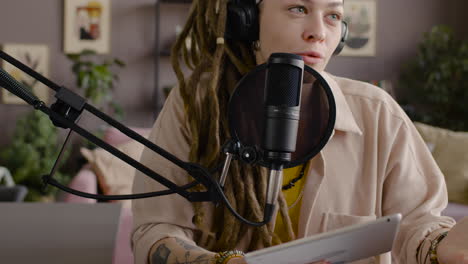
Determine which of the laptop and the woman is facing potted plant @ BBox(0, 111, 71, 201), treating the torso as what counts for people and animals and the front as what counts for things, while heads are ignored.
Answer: the laptop

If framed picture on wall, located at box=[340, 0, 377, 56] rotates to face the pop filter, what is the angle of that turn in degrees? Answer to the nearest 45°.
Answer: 0° — it already faces it

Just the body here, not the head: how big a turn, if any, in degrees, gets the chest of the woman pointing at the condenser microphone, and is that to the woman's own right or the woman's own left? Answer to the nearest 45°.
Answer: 0° — they already face it

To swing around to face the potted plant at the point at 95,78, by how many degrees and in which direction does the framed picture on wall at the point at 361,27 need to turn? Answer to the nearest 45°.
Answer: approximately 45° to its right

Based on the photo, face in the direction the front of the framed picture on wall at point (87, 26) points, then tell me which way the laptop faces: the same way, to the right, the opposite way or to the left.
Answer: the opposite way

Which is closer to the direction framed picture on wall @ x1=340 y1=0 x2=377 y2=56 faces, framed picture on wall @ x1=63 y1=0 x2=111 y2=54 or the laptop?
the laptop

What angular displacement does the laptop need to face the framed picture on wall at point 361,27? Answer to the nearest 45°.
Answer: approximately 45° to its right

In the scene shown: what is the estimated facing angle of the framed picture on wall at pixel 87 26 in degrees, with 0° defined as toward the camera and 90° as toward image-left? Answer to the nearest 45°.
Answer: approximately 0°

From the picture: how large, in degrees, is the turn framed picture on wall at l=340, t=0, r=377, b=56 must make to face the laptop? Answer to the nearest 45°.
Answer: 0° — it already faces it

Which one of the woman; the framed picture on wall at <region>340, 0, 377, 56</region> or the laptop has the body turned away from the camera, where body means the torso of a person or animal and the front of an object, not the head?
the laptop

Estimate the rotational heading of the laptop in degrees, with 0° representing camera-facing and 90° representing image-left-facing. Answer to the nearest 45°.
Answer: approximately 180°

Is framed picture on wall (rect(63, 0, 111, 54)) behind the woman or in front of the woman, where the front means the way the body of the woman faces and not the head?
behind
